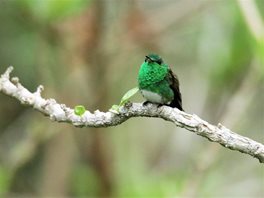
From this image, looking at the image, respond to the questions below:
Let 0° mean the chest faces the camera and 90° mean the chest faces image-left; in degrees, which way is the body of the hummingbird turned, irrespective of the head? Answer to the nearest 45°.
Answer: approximately 45°
